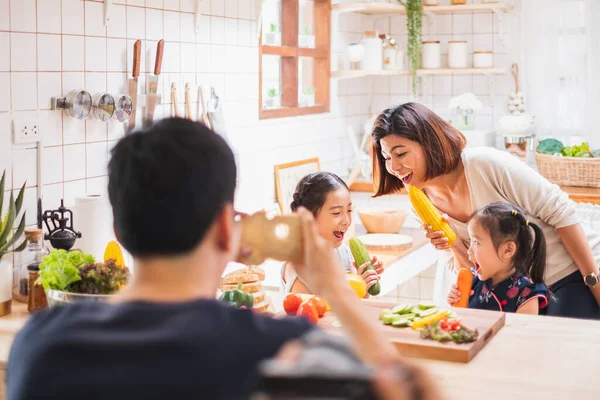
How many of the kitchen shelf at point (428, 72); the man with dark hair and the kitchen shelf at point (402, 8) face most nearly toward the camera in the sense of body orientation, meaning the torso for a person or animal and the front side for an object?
2

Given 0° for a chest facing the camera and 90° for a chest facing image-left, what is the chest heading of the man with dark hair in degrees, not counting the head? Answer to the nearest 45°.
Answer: approximately 225°

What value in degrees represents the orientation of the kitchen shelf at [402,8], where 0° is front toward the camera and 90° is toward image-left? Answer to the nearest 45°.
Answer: approximately 0°

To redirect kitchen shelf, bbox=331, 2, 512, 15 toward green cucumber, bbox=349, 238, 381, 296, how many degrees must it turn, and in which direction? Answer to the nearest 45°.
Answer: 0° — it already faces it

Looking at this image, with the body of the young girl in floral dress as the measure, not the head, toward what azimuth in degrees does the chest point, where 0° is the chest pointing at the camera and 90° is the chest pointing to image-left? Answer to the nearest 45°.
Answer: approximately 45°

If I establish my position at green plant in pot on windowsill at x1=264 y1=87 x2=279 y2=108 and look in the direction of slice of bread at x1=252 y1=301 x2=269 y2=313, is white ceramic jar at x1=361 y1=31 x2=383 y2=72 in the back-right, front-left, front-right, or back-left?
back-left

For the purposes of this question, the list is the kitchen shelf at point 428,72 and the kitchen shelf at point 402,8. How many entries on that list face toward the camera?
2
